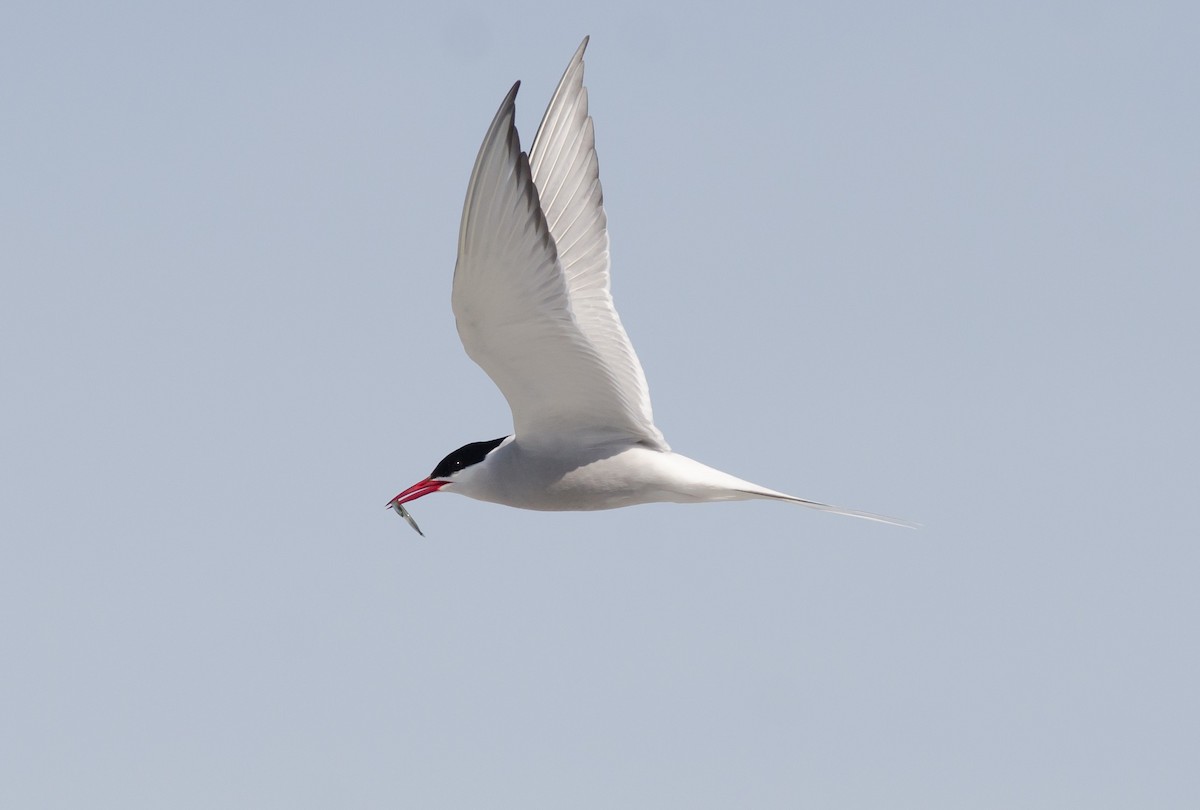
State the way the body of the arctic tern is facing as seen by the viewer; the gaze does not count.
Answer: to the viewer's left
